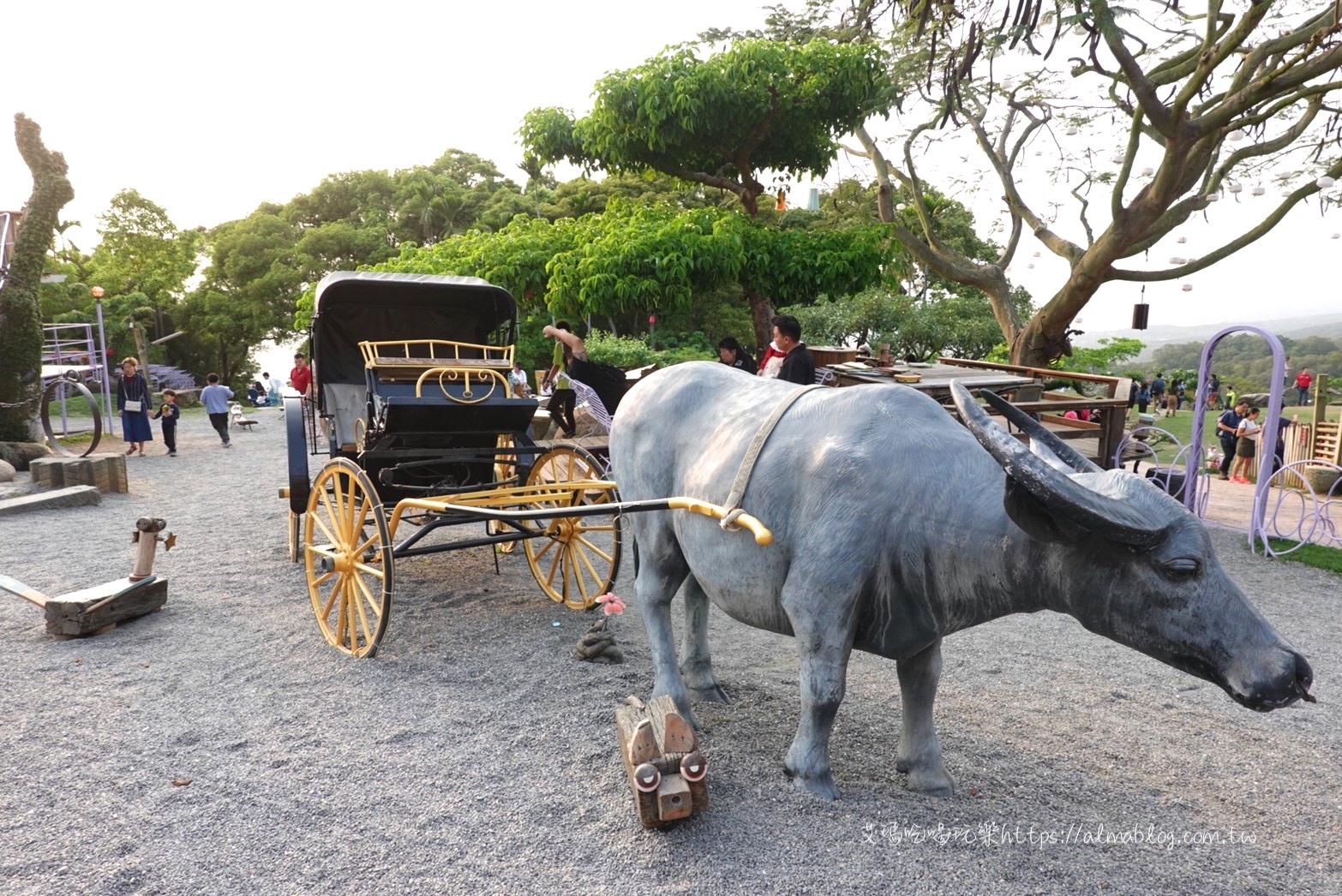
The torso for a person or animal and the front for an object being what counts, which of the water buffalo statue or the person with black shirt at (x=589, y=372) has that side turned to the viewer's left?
the person with black shirt

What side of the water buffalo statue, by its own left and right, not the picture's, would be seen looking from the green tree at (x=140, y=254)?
back

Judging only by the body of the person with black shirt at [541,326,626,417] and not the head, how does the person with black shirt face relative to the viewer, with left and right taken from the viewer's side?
facing to the left of the viewer

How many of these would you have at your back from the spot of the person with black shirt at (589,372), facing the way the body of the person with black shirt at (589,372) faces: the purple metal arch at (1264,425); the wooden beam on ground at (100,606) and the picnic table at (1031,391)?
2

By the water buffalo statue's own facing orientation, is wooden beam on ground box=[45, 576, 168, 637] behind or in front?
behind

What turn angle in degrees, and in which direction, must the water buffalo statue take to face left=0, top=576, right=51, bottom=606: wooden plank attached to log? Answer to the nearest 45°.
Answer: approximately 135° to its right

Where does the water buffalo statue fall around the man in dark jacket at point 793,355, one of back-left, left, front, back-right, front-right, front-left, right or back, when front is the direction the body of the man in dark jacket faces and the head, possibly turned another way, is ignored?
left

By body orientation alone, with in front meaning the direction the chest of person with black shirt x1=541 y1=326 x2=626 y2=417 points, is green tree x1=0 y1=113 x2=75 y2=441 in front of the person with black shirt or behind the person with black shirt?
in front

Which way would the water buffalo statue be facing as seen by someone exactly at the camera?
facing the viewer and to the right of the viewer

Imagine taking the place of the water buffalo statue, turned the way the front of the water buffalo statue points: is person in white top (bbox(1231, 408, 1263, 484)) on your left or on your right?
on your left

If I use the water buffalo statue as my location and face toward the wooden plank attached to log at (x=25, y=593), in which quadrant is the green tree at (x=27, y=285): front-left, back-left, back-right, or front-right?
front-right
